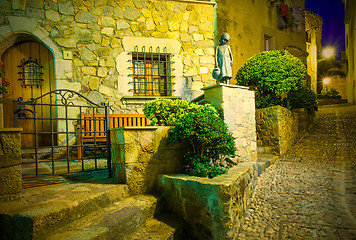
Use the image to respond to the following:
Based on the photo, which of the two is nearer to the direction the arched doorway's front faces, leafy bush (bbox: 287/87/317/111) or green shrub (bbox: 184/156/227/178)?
the green shrub

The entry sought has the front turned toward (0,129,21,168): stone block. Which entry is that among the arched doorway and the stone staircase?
the arched doorway

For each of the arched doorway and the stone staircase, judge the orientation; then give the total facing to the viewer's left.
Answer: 0

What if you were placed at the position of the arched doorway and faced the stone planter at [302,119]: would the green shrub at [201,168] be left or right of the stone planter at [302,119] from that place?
right

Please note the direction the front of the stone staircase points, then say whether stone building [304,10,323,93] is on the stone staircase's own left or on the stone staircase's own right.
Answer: on the stone staircase's own left

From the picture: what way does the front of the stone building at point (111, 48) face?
toward the camera

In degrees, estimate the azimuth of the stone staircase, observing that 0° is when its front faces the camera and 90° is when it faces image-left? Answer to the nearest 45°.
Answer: approximately 315°

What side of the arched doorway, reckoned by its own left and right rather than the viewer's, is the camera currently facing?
front

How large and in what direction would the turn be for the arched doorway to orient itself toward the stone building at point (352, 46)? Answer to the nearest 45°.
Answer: approximately 90° to its left

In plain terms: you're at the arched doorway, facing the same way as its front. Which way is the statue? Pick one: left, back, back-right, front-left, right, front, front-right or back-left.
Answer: front-left

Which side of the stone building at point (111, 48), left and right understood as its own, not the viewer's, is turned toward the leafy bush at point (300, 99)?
left
